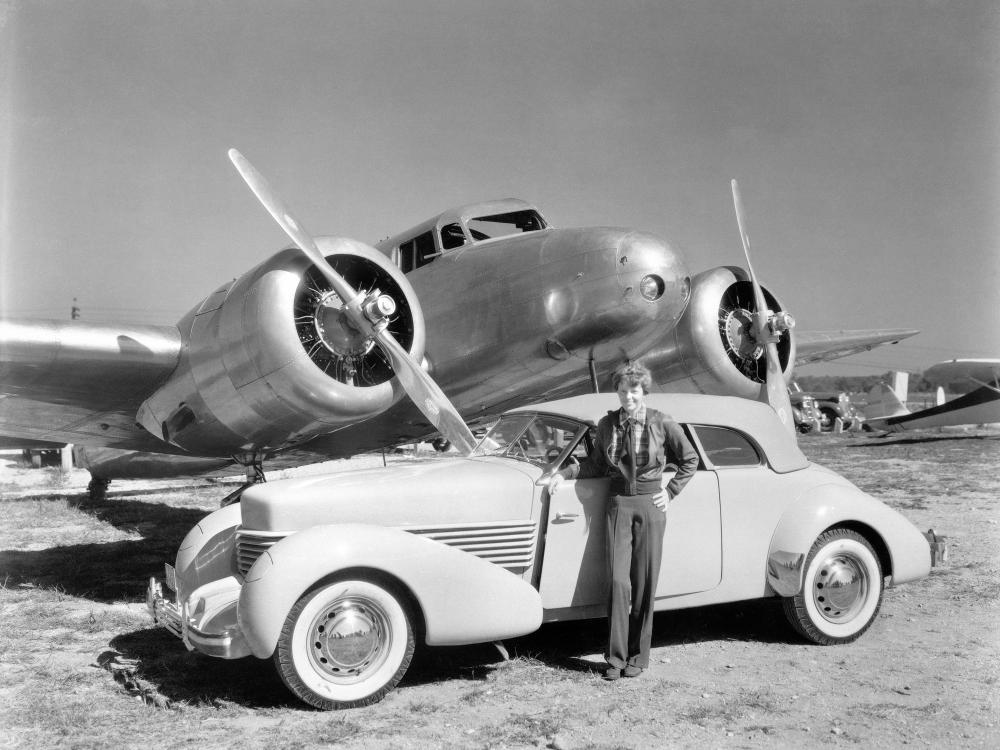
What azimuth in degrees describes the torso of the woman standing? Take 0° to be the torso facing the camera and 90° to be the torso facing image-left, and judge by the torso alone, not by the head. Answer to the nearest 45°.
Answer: approximately 0°

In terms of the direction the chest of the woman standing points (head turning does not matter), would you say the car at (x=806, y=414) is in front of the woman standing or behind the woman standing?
behind

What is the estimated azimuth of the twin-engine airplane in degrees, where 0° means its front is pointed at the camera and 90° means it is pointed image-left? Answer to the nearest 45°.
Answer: approximately 315°

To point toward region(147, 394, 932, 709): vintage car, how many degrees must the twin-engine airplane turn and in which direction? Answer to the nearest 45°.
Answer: approximately 45° to its right

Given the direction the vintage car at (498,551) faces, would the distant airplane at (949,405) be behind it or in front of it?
behind
